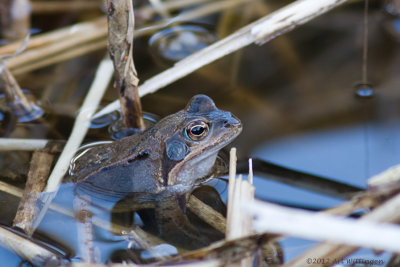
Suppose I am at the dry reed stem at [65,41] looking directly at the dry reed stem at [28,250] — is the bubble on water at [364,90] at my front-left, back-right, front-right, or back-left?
front-left

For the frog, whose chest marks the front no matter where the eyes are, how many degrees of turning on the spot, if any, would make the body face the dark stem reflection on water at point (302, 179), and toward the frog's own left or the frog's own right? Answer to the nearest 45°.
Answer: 0° — it already faces it

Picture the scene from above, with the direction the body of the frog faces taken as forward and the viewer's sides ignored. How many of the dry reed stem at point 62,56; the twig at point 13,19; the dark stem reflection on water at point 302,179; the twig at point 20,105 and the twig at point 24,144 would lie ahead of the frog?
1

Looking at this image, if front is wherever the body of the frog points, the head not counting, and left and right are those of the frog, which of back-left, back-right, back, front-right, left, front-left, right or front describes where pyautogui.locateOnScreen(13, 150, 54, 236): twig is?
back

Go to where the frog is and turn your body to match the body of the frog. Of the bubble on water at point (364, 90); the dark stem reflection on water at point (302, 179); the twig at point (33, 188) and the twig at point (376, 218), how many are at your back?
1

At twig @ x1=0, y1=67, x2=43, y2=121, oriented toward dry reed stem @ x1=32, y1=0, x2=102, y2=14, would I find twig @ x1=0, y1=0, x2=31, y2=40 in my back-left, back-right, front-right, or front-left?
front-left

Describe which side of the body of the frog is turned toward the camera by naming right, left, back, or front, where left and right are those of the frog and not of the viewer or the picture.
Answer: right

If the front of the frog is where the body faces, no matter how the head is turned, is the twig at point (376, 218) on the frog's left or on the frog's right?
on the frog's right
